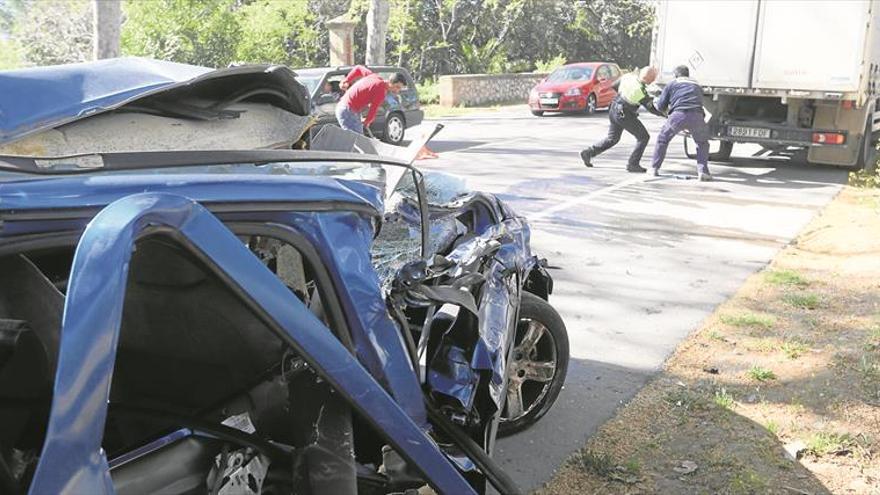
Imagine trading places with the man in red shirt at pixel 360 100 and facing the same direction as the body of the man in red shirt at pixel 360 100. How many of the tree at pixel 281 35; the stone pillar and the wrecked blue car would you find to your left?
2

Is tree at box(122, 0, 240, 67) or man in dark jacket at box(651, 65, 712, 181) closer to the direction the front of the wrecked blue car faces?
the man in dark jacket

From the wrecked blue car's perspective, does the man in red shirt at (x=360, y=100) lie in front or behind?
in front

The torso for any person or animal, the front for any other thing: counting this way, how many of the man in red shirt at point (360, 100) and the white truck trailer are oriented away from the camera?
1

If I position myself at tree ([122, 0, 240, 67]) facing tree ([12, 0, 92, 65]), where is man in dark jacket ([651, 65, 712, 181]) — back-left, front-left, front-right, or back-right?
back-left

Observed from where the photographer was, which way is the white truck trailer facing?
facing away from the viewer

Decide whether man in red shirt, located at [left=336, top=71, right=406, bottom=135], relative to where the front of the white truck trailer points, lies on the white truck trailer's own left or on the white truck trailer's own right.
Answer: on the white truck trailer's own left

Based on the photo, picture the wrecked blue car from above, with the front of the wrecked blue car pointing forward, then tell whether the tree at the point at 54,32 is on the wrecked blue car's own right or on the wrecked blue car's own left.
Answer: on the wrecked blue car's own left

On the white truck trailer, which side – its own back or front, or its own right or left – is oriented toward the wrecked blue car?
back

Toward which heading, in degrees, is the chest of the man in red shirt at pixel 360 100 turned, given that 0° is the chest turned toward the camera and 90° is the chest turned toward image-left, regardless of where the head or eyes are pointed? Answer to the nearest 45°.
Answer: approximately 270°
